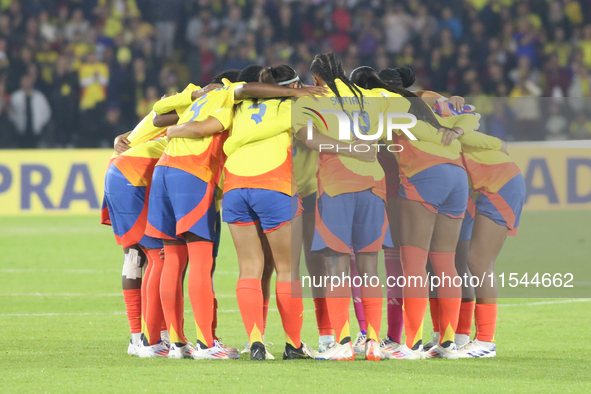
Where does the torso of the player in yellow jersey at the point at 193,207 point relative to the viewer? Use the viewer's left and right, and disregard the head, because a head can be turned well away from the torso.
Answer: facing away from the viewer and to the right of the viewer

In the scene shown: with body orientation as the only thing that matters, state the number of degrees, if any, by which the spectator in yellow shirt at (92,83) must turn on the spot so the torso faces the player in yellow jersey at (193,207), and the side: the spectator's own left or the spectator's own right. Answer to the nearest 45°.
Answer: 0° — they already face them

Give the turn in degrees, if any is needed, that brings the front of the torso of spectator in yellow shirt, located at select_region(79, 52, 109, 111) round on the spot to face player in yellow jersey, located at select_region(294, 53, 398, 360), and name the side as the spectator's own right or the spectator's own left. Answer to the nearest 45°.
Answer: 0° — they already face them

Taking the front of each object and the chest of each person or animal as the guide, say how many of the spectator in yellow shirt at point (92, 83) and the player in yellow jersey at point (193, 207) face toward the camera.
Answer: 1

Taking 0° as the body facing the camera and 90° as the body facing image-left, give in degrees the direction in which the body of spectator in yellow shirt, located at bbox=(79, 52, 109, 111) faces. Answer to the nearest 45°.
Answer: approximately 0°
